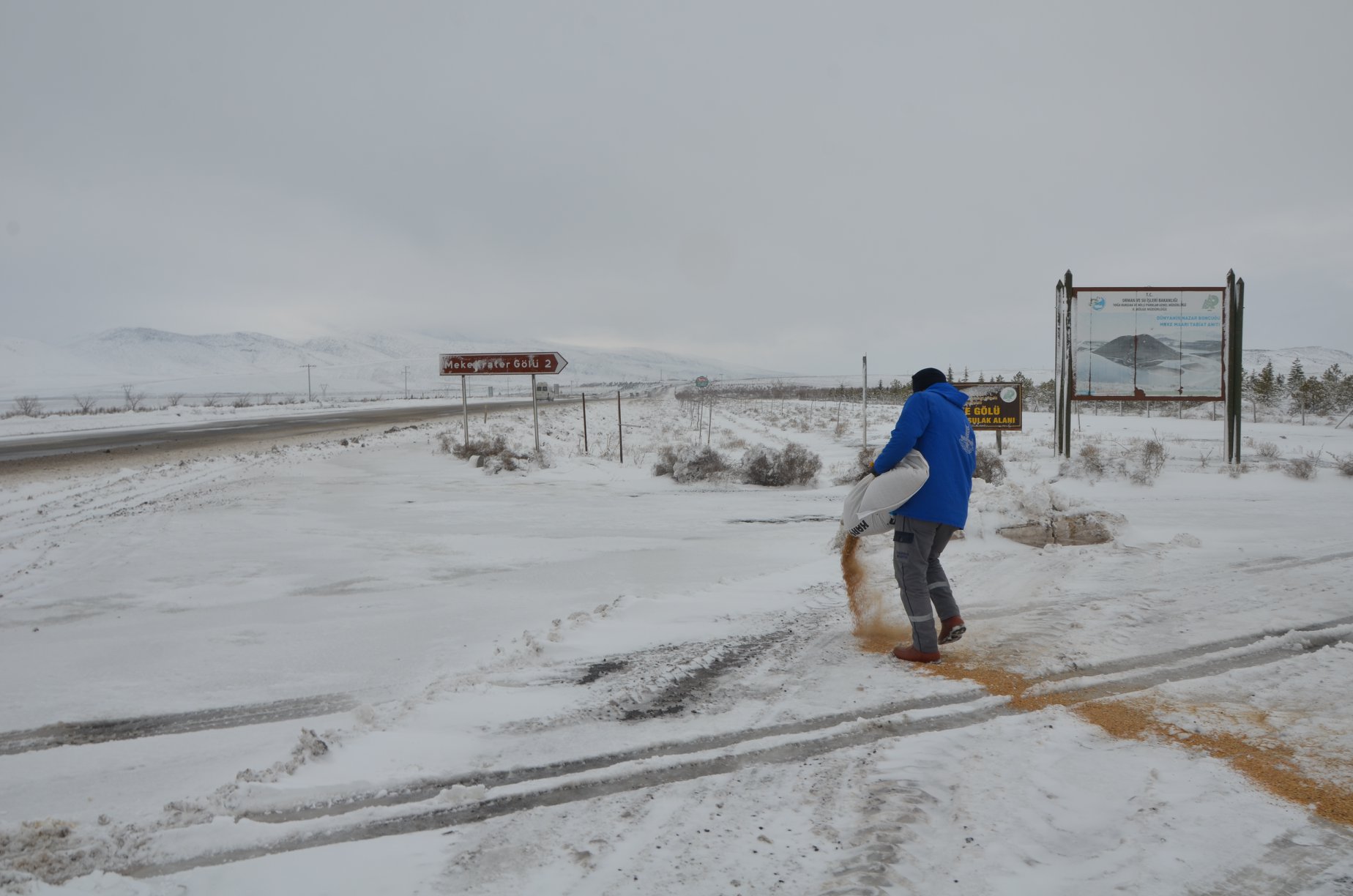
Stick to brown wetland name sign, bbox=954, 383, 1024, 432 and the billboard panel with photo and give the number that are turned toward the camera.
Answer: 2

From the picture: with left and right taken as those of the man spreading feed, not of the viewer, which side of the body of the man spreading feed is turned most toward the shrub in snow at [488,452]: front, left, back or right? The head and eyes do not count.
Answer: front

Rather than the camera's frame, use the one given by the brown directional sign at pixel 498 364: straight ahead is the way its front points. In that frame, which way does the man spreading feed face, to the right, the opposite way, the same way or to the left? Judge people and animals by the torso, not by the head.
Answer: the opposite way

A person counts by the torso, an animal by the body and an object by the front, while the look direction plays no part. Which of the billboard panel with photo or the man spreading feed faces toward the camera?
the billboard panel with photo

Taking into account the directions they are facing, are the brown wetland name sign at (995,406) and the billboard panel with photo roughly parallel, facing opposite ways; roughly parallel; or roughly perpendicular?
roughly parallel

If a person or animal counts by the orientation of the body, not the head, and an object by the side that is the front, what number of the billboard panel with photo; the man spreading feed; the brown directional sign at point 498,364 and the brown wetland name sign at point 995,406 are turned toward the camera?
3

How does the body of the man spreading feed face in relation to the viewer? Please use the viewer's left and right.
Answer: facing away from the viewer and to the left of the viewer

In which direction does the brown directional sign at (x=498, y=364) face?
toward the camera

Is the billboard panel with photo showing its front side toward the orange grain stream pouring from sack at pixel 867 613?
yes

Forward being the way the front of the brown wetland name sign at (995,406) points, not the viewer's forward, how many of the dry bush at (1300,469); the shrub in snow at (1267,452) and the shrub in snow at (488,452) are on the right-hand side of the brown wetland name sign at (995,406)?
1

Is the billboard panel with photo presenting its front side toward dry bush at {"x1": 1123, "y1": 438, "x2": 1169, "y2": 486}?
yes

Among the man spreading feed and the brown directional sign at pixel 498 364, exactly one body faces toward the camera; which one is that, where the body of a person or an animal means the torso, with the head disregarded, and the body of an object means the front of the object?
the brown directional sign

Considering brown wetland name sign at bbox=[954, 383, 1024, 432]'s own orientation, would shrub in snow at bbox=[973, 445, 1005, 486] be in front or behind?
in front

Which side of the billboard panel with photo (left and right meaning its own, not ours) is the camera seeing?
front
